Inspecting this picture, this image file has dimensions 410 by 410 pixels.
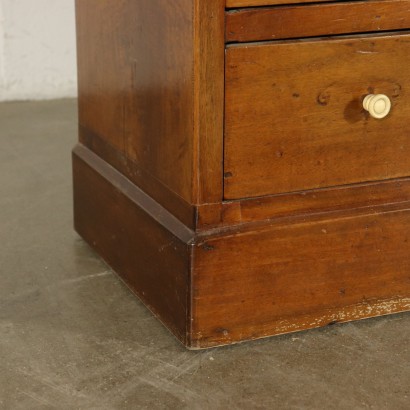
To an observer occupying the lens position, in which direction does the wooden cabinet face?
facing the viewer and to the right of the viewer
